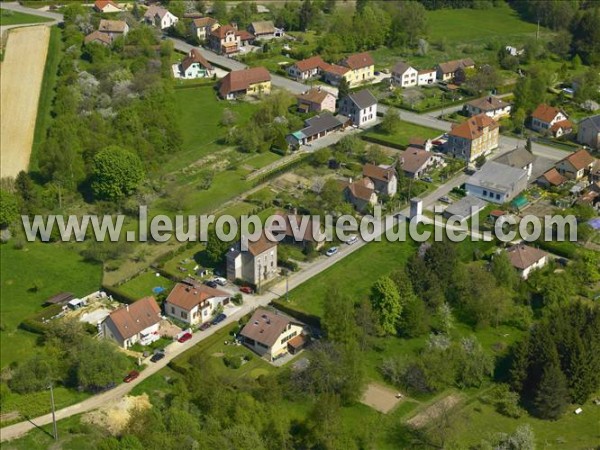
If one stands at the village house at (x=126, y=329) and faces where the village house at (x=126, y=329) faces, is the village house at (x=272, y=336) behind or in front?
in front

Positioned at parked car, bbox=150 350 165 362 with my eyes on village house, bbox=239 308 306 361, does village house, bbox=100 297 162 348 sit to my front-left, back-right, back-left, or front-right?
back-left

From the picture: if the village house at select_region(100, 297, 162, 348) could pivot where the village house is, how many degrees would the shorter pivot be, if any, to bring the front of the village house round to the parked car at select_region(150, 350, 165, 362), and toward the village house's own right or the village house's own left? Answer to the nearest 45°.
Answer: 0° — it already faces it

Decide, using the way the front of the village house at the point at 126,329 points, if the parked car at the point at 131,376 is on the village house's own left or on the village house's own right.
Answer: on the village house's own right

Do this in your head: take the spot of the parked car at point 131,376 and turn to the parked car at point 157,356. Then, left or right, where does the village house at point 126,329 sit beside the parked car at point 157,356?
left

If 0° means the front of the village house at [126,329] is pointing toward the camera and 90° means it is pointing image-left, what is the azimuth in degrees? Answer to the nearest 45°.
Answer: approximately 315°
